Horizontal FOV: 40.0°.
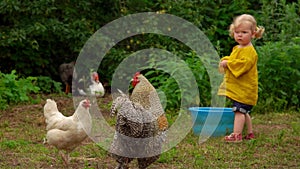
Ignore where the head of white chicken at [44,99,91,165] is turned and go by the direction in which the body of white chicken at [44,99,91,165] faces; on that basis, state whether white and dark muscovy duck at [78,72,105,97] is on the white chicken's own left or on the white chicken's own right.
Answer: on the white chicken's own left

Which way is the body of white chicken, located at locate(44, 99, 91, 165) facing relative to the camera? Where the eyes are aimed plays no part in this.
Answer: to the viewer's right

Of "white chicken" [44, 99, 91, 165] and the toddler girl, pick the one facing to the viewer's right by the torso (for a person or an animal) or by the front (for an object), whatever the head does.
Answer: the white chicken

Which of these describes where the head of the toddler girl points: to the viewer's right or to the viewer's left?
to the viewer's left
